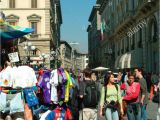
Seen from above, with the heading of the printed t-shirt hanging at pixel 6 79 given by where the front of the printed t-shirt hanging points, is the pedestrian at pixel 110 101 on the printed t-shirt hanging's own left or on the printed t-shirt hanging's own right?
on the printed t-shirt hanging's own left

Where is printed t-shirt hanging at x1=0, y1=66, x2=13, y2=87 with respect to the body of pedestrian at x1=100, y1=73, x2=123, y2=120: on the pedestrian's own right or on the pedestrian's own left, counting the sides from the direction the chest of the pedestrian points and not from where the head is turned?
on the pedestrian's own right

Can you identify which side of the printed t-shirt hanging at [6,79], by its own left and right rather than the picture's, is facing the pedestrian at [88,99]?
left

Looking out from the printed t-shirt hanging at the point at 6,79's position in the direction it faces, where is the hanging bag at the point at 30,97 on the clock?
The hanging bag is roughly at 10 o'clock from the printed t-shirt hanging.

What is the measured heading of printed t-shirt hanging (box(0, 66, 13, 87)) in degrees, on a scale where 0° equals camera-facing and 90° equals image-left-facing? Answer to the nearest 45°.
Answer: approximately 0°

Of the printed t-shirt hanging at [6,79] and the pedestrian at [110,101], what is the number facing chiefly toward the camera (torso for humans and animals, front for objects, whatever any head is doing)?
2

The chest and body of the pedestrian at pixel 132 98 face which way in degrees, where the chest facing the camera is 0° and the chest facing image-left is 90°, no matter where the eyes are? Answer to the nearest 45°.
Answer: approximately 45°
